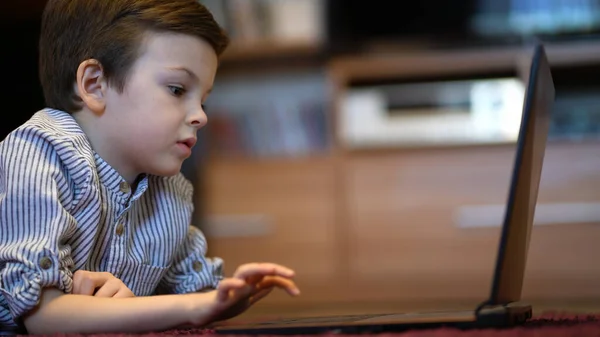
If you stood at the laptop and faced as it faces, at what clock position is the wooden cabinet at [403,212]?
The wooden cabinet is roughly at 3 o'clock from the laptop.

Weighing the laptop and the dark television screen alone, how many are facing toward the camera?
1

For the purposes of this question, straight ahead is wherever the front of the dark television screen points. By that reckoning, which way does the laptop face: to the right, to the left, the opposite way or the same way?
to the right

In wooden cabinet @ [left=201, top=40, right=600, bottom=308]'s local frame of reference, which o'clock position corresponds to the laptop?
The laptop is roughly at 12 o'clock from the wooden cabinet.

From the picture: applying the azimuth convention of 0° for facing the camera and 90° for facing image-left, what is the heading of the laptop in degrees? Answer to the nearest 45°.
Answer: approximately 90°

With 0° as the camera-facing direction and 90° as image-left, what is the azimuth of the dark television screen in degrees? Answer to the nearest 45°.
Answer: approximately 0°

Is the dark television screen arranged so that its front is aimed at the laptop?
yes

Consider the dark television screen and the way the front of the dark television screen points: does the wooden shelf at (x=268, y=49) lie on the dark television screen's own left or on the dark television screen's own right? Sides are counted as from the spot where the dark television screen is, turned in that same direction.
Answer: on the dark television screen's own right

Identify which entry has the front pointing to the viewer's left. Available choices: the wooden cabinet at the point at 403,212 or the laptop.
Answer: the laptop

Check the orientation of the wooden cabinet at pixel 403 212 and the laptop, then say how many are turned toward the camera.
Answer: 1
